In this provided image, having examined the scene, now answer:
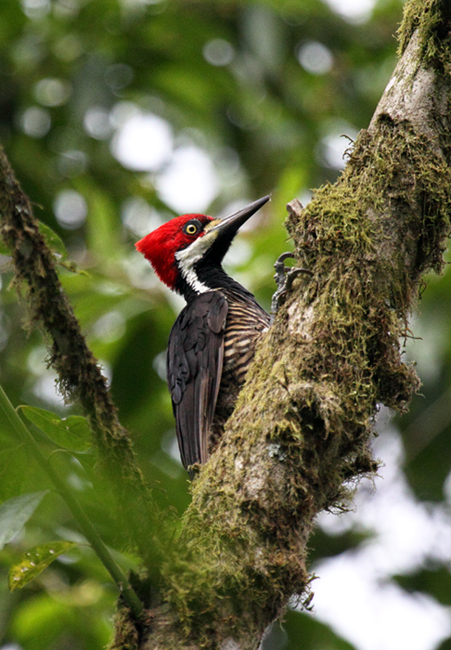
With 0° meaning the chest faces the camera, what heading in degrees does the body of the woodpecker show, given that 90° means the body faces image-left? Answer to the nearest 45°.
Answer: approximately 270°
